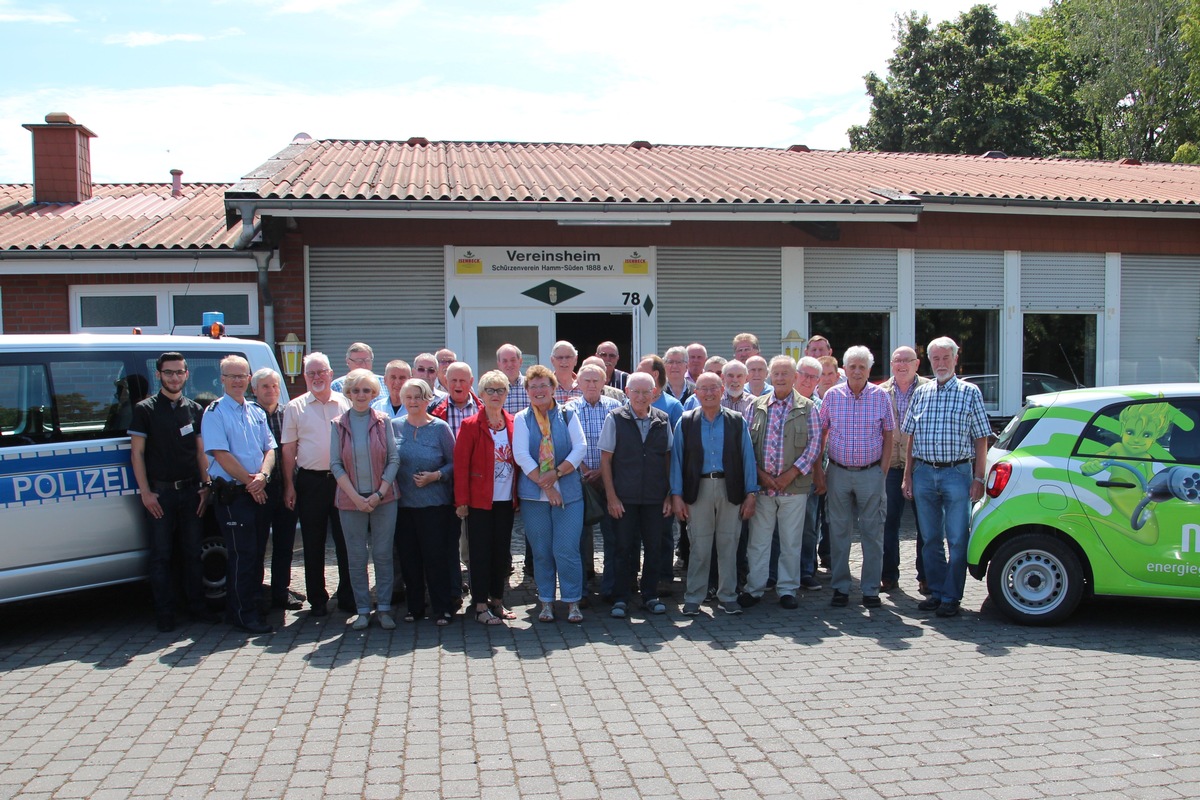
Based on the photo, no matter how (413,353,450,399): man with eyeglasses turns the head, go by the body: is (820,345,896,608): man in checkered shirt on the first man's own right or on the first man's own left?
on the first man's own left

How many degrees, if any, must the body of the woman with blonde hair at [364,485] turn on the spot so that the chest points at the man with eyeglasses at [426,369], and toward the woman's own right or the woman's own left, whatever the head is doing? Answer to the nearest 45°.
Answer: approximately 135° to the woman's own left

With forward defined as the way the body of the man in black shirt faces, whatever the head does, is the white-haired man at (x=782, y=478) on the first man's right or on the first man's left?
on the first man's left

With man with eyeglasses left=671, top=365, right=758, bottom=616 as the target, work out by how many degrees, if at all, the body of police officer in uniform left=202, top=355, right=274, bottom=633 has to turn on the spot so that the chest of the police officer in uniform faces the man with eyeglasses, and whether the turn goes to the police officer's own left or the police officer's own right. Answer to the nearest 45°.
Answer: approximately 45° to the police officer's own left

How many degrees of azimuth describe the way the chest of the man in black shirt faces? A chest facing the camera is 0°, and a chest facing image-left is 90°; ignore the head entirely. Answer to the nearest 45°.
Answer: approximately 0°

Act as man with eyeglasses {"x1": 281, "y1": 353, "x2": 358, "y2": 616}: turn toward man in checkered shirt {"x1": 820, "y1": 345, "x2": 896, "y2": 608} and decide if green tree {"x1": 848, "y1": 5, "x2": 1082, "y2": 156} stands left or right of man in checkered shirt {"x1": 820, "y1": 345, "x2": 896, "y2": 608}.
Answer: left
